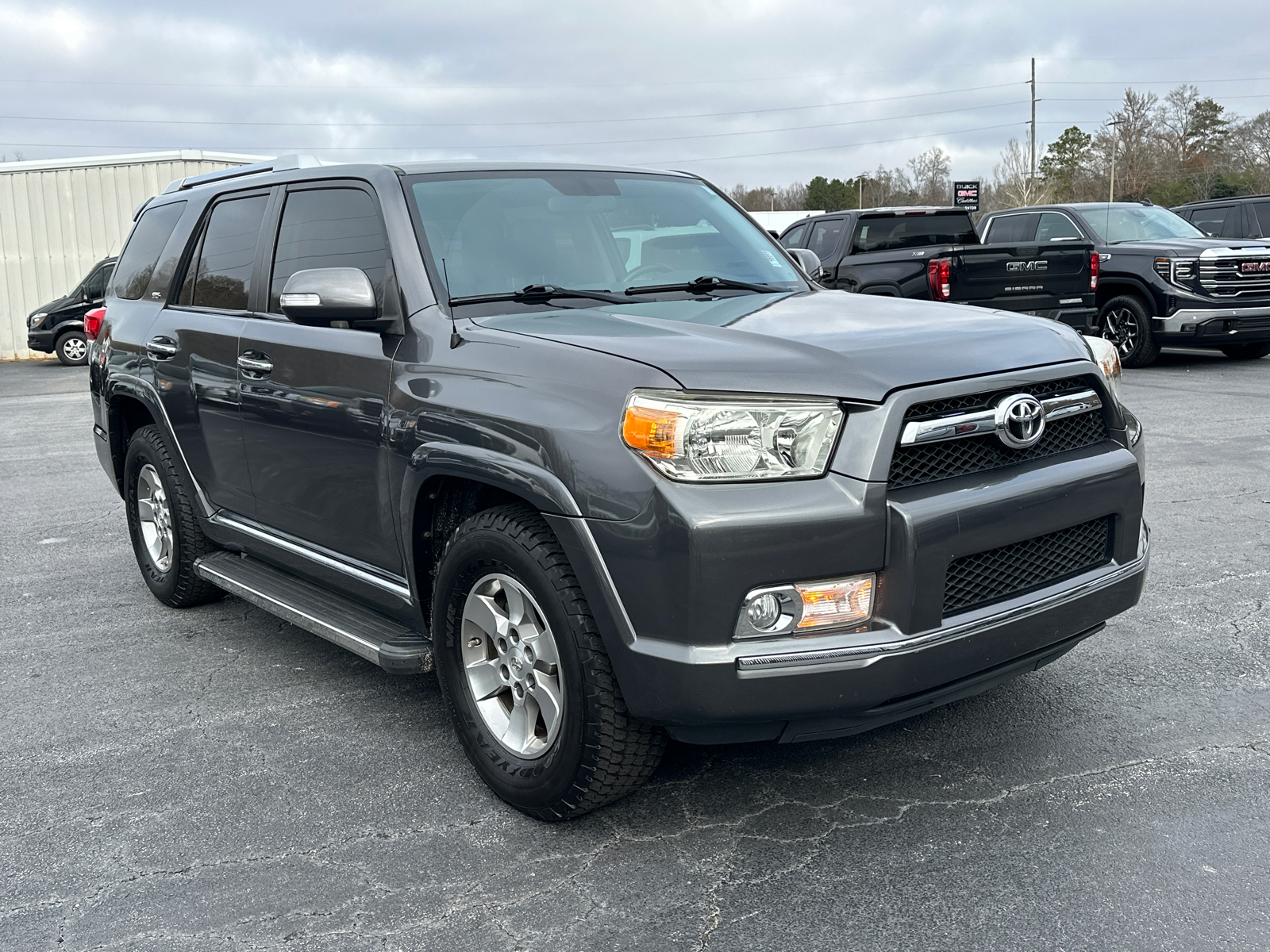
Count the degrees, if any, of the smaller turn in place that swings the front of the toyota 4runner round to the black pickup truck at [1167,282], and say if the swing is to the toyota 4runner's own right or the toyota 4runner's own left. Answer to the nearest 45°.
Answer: approximately 90° to the toyota 4runner's own left

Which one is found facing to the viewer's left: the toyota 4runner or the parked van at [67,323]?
the parked van

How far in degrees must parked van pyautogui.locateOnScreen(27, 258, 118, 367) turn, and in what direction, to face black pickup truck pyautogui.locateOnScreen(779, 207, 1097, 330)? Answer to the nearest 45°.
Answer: approximately 135° to its left

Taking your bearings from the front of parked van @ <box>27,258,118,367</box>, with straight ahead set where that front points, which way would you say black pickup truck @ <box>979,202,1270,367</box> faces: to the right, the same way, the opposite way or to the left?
to the left

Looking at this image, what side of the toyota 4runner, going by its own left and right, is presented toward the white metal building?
back

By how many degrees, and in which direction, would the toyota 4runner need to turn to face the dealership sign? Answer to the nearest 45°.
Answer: approximately 135° to its left

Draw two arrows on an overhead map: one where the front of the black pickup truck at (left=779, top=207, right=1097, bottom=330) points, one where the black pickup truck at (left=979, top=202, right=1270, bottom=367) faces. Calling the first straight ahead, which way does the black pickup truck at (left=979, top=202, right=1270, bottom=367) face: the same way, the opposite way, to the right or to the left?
the opposite way

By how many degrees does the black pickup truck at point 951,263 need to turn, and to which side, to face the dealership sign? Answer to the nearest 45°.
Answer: approximately 45° to its right

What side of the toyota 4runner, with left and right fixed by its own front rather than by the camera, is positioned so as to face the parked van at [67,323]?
back

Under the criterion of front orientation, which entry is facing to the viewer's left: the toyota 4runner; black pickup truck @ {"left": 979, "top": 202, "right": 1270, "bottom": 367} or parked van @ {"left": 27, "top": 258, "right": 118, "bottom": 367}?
the parked van

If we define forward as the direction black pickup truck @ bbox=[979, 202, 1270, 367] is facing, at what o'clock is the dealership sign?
The dealership sign is roughly at 7 o'clock from the black pickup truck.

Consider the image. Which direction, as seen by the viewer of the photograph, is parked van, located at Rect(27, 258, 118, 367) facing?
facing to the left of the viewer

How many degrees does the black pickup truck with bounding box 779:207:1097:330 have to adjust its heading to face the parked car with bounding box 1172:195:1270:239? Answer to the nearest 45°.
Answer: approximately 90° to its right

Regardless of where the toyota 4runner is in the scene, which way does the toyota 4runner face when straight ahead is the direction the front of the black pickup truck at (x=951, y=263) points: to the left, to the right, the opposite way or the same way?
the opposite way
